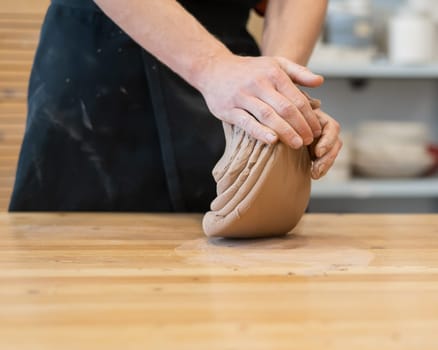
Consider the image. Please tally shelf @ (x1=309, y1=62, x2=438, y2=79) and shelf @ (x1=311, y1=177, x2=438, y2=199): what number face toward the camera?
2

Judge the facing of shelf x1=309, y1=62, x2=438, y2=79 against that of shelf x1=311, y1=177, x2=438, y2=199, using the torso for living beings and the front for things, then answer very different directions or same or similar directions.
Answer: same or similar directions

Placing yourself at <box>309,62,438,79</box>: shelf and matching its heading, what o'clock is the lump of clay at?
The lump of clay is roughly at 12 o'clock from the shelf.

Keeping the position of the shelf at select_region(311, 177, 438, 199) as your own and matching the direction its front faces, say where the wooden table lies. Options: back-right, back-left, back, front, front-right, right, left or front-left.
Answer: front

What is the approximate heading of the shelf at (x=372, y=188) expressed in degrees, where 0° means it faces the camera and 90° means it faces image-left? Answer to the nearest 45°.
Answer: approximately 0°

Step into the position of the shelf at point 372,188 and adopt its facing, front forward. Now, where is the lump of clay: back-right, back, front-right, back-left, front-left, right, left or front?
front

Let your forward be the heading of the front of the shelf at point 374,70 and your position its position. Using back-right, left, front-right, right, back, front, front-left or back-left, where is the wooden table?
front

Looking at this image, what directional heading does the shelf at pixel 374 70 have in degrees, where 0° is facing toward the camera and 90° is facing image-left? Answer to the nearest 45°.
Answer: approximately 0°
